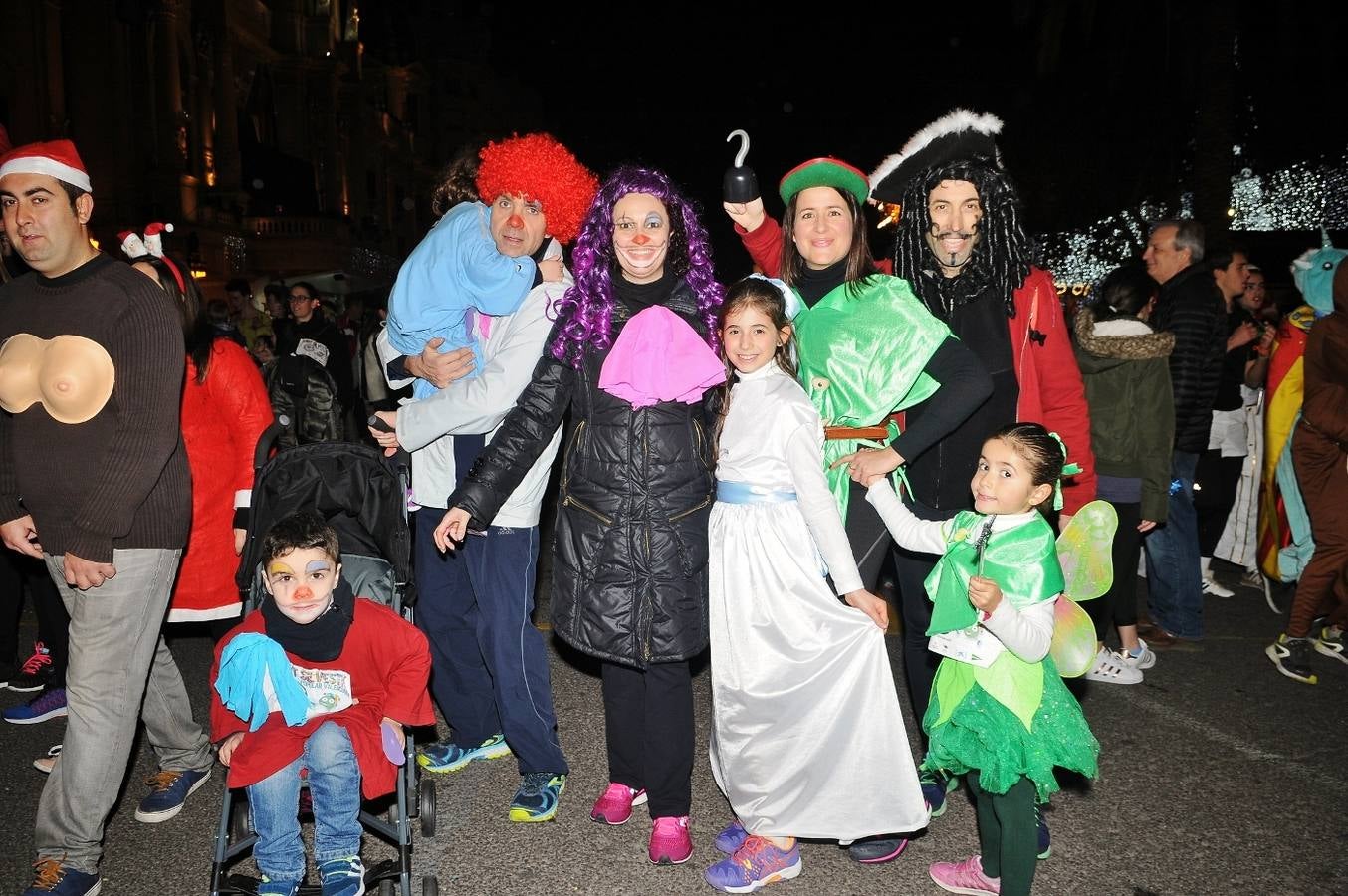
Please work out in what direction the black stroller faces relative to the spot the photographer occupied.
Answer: facing the viewer

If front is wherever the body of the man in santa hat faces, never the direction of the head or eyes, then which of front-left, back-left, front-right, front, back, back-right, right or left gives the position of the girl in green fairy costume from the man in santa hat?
left

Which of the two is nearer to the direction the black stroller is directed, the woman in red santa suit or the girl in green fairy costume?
the girl in green fairy costume

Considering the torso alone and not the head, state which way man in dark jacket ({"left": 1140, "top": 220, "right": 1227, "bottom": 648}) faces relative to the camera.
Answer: to the viewer's left

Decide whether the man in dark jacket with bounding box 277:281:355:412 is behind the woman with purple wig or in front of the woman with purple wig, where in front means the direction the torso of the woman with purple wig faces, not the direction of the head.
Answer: behind

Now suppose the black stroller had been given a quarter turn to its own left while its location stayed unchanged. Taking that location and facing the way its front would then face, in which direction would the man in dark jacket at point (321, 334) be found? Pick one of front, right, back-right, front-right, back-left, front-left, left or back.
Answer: left

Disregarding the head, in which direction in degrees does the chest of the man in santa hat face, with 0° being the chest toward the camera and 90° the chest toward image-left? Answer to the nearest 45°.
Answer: approximately 45°

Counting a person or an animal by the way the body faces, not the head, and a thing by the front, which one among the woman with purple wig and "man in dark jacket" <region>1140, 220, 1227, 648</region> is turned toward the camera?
the woman with purple wig

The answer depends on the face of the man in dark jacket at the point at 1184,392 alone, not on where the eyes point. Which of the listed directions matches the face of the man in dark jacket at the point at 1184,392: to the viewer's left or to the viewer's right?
to the viewer's left
